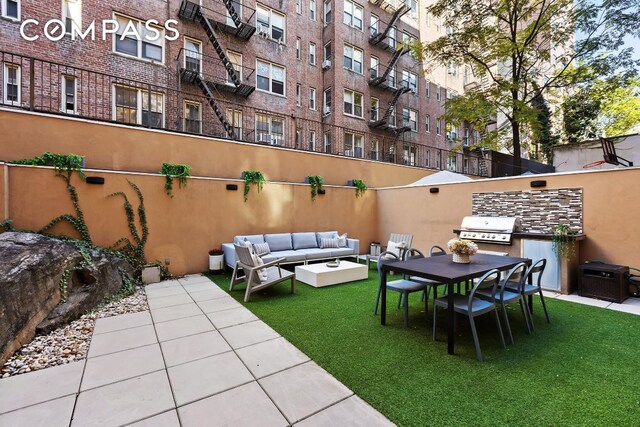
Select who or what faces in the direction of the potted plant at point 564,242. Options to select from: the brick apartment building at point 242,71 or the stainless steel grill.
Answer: the brick apartment building

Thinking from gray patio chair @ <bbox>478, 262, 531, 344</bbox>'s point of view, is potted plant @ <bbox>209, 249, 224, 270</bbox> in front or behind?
in front

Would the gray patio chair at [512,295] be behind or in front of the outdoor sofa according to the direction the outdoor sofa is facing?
in front

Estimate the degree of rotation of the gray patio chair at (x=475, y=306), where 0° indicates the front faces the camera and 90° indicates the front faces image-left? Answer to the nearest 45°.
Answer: approximately 135°

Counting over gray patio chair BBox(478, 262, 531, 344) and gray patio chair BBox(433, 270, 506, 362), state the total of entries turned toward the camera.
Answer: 0

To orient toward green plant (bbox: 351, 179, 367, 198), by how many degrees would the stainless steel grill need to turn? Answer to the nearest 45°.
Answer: approximately 90° to its right

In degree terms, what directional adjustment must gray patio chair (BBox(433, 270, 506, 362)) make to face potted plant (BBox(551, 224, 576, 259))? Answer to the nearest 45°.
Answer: approximately 90° to its right

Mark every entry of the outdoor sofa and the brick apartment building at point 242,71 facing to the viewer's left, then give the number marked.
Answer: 0

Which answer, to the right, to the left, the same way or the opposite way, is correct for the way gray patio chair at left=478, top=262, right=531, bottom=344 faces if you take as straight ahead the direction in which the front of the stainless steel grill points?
to the right

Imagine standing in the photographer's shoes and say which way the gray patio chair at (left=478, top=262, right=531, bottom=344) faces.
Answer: facing away from the viewer and to the left of the viewer

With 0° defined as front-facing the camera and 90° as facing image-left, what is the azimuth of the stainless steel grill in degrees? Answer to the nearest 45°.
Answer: approximately 45°
